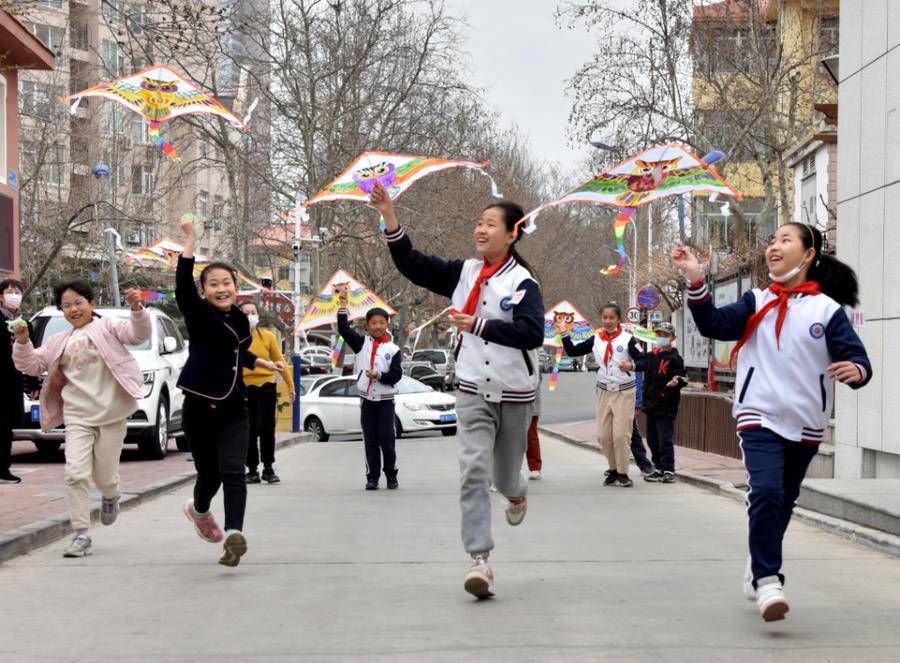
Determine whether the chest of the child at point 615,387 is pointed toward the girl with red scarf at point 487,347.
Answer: yes

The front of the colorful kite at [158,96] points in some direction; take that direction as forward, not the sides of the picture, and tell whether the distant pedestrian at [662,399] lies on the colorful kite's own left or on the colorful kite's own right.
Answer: on the colorful kite's own left

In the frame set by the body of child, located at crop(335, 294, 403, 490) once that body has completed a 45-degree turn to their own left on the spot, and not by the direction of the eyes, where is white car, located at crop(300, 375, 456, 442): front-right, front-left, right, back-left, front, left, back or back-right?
back-left

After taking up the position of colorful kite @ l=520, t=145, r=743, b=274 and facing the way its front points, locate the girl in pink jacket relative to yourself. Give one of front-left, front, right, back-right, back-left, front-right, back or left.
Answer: front-right

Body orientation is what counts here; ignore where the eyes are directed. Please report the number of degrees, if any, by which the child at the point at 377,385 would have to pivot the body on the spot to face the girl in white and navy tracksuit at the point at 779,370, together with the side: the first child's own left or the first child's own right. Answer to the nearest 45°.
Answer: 0° — they already face them
